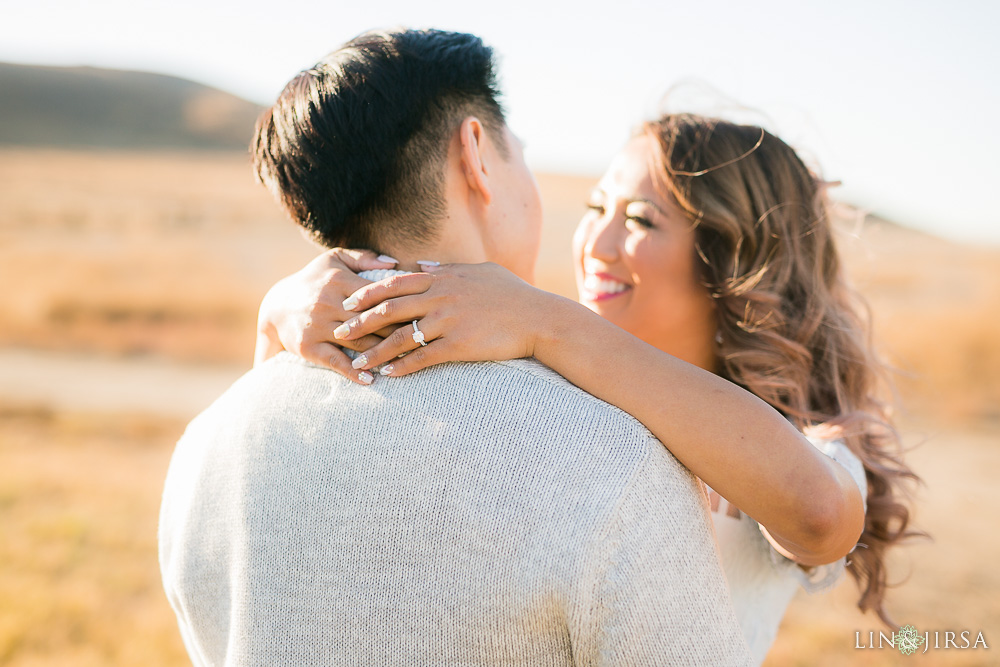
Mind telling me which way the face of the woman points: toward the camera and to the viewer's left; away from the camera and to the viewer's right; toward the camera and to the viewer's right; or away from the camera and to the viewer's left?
toward the camera and to the viewer's left

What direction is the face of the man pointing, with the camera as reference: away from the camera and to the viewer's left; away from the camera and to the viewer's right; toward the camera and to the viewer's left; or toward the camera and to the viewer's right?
away from the camera and to the viewer's right

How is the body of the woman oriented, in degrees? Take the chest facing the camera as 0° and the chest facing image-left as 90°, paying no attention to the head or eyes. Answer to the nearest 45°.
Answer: approximately 45°
